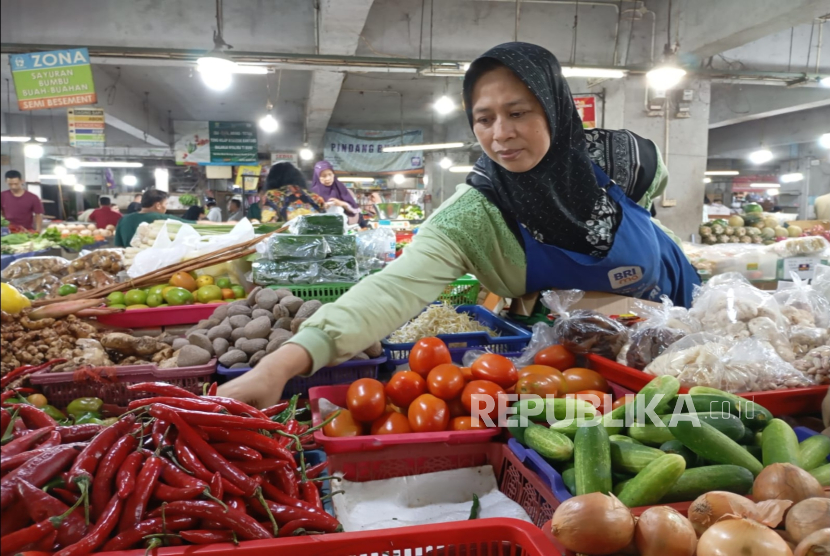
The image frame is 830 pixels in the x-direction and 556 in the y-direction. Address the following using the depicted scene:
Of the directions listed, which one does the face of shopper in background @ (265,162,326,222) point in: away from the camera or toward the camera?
away from the camera

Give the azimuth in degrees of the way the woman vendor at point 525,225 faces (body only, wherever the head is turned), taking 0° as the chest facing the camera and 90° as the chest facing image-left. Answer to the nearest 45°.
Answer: approximately 45°

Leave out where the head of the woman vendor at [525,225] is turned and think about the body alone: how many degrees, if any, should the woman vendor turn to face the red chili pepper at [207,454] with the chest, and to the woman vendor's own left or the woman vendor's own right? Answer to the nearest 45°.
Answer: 0° — they already face it

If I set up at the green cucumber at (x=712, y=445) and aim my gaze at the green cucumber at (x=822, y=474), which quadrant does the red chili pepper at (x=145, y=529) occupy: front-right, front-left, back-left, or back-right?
back-right

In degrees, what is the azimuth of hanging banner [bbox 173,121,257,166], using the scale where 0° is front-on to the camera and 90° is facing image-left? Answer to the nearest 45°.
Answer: approximately 0°

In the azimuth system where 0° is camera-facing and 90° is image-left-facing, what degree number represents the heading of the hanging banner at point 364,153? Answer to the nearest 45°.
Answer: approximately 0°

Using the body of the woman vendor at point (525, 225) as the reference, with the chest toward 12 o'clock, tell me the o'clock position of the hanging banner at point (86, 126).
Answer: The hanging banner is roughly at 3 o'clock from the woman vendor.
